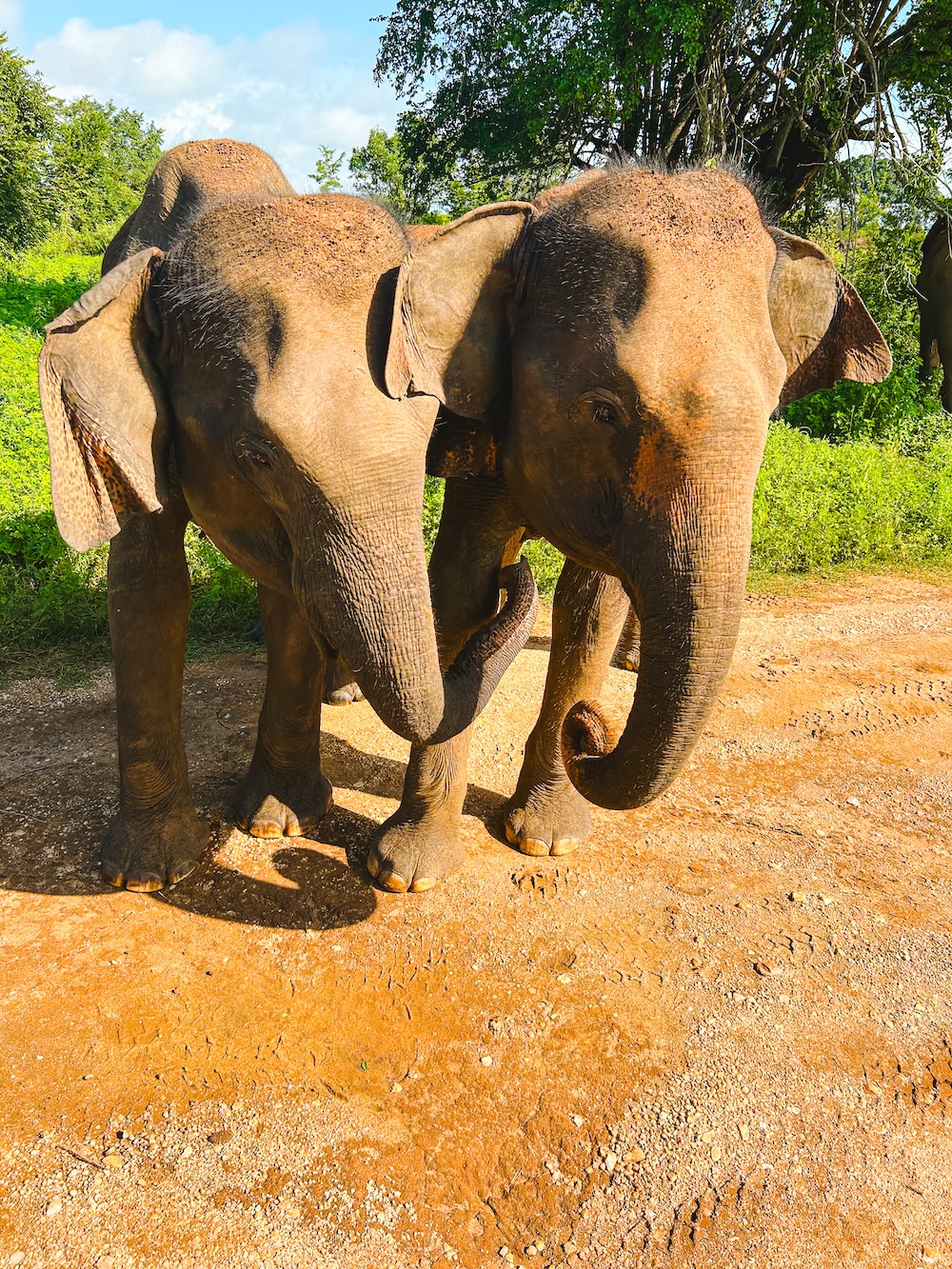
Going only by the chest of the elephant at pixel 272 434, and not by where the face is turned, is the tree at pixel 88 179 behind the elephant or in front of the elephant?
behind

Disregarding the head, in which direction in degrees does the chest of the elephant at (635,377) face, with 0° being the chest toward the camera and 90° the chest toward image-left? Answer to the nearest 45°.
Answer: approximately 315°

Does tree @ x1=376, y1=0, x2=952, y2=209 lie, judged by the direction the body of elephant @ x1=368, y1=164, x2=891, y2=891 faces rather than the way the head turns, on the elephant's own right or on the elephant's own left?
on the elephant's own left

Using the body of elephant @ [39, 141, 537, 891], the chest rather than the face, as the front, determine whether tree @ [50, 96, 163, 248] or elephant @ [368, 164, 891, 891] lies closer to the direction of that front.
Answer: the elephant

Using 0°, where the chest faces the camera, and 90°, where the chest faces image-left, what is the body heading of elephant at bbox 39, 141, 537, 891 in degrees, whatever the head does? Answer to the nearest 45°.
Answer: approximately 315°

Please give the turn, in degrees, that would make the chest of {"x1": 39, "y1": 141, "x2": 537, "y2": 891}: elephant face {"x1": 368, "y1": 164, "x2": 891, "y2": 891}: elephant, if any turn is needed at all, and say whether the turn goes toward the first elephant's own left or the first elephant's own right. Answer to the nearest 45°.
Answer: approximately 45° to the first elephant's own left

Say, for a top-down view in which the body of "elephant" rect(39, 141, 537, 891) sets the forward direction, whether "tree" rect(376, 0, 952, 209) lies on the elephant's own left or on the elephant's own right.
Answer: on the elephant's own left

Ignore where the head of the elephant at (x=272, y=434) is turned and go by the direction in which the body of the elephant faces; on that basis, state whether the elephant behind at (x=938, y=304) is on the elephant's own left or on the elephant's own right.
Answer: on the elephant's own left

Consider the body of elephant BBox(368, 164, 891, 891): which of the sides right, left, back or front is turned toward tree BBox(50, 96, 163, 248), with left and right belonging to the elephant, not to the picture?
back

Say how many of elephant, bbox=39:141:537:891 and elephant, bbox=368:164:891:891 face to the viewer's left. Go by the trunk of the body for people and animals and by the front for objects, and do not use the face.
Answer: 0

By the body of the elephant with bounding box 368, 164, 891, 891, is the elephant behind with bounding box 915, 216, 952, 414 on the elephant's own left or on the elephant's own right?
on the elephant's own left
